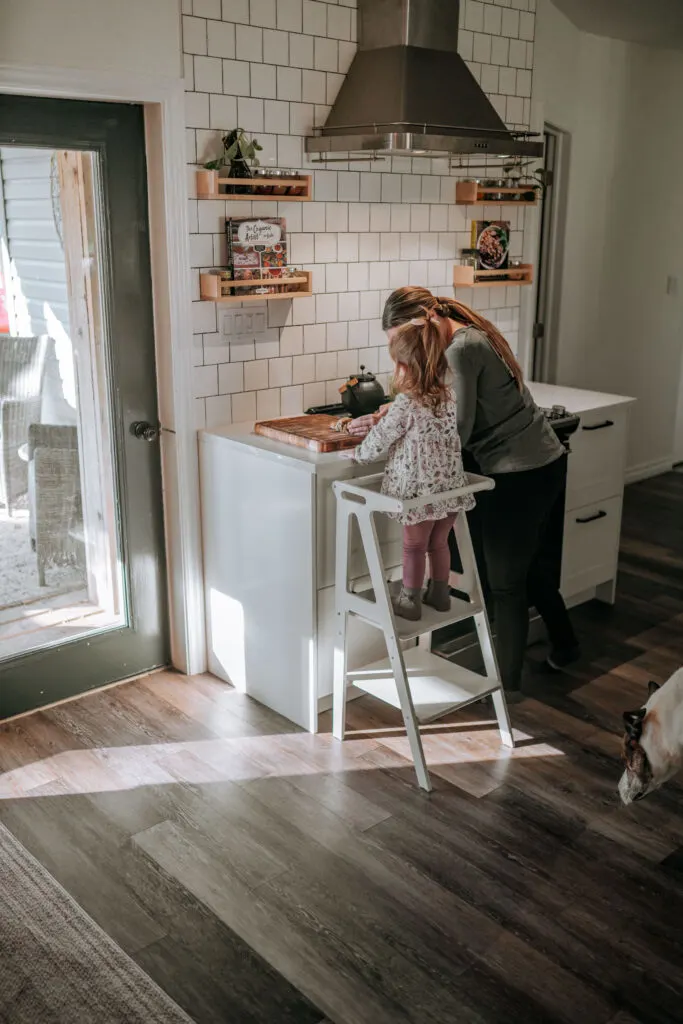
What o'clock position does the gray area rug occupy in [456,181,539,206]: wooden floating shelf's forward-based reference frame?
The gray area rug is roughly at 2 o'clock from the wooden floating shelf.

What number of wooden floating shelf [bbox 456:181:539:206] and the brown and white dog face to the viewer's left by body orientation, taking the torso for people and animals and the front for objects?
1

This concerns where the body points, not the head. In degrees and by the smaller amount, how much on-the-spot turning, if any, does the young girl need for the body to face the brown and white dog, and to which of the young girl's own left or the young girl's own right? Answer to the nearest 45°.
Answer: approximately 180°

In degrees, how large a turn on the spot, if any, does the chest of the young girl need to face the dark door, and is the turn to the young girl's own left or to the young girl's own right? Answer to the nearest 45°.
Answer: approximately 45° to the young girl's own left

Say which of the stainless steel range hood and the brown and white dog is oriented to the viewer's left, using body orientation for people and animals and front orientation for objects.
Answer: the brown and white dog

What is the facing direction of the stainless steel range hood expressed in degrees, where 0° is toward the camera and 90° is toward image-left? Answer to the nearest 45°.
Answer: approximately 315°

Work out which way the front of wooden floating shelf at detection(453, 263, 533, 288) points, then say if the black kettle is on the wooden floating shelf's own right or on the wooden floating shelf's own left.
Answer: on the wooden floating shelf's own right

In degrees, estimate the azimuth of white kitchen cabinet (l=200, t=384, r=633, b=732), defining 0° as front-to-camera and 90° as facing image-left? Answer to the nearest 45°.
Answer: approximately 315°

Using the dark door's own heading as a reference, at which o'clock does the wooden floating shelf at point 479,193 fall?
The wooden floating shelf is roughly at 10 o'clock from the dark door.

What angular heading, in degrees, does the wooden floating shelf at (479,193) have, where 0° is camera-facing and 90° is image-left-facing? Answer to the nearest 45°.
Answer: approximately 315°

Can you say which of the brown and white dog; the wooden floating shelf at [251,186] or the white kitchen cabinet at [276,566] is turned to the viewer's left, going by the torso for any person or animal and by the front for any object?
the brown and white dog

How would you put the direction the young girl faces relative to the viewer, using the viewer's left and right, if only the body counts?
facing away from the viewer and to the left of the viewer

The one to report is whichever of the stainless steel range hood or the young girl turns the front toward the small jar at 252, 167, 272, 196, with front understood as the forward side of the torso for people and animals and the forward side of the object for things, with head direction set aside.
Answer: the young girl

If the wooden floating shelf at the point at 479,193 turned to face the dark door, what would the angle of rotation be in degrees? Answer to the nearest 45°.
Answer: approximately 90° to its right
